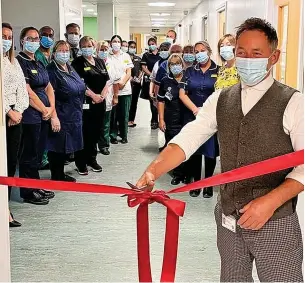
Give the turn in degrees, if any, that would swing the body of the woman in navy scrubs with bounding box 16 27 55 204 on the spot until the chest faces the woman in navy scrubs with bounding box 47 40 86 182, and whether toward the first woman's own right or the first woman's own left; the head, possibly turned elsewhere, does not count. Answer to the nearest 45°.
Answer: approximately 90° to the first woman's own left

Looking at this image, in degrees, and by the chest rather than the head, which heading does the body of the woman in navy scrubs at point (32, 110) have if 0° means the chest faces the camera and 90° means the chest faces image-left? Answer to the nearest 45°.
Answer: approximately 315°

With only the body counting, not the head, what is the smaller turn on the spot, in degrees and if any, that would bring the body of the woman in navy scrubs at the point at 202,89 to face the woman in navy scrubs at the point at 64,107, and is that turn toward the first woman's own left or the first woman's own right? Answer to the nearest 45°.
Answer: approximately 90° to the first woman's own right

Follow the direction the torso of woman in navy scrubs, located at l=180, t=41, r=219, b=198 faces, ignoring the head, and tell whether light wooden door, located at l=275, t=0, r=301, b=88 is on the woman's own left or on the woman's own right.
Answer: on the woman's own left

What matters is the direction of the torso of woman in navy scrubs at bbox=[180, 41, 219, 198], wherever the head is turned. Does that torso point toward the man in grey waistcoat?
yes
